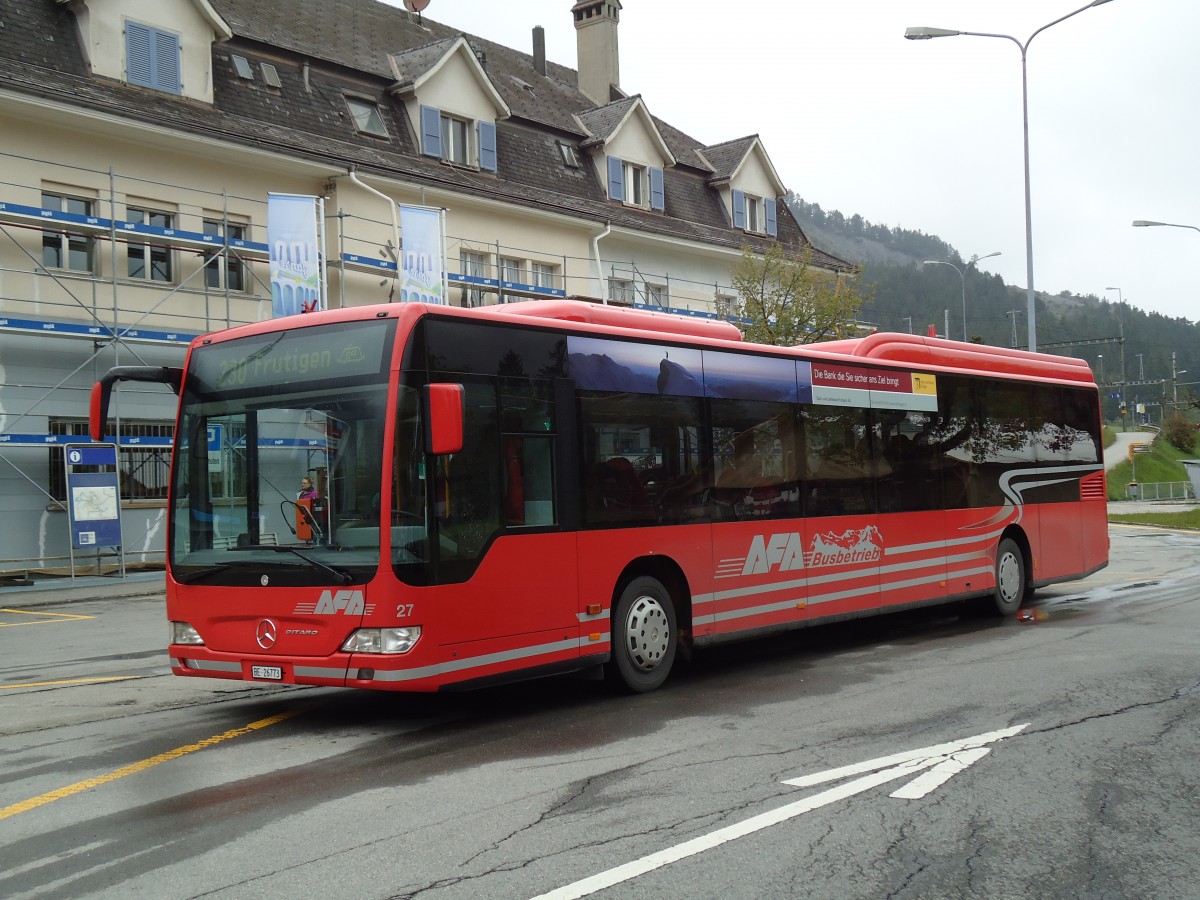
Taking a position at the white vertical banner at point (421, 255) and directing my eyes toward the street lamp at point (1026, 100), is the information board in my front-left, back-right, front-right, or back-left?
back-right

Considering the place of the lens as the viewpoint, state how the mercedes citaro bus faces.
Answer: facing the viewer and to the left of the viewer

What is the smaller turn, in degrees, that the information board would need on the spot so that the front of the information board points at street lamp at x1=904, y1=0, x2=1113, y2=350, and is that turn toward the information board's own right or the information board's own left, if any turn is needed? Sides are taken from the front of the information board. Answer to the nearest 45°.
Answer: approximately 90° to the information board's own left

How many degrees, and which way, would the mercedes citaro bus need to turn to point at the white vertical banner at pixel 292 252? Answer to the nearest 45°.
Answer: approximately 135° to its right

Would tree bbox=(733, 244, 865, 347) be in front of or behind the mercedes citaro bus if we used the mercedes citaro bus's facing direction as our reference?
behind

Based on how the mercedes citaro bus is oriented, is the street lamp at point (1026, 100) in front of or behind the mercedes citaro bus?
behind

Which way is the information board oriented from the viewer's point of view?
toward the camera

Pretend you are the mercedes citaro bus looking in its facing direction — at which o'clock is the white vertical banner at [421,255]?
The white vertical banner is roughly at 4 o'clock from the mercedes citaro bus.

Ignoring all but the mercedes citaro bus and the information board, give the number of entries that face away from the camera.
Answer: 0

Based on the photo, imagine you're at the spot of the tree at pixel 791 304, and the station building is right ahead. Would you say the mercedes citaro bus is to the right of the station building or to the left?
left

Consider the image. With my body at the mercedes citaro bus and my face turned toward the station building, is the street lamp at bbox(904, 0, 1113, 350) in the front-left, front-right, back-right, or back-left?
front-right

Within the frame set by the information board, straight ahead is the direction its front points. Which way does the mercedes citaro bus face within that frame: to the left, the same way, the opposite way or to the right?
to the right

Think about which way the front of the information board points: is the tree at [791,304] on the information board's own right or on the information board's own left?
on the information board's own left
